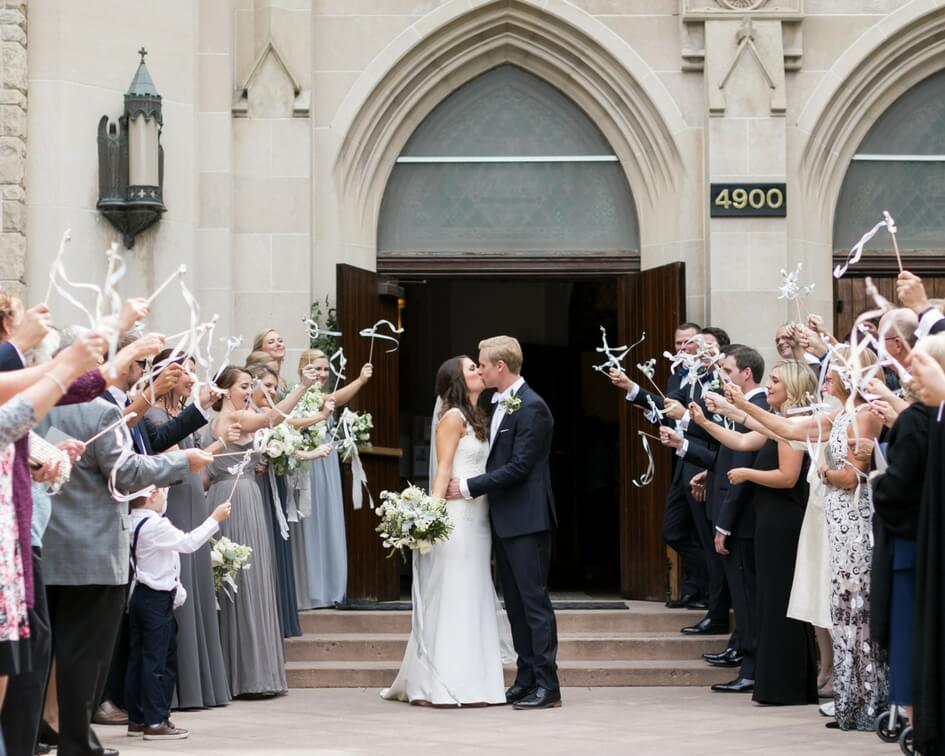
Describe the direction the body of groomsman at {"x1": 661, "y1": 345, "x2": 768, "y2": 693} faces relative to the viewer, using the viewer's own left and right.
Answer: facing to the left of the viewer

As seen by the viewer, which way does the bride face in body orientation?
to the viewer's right

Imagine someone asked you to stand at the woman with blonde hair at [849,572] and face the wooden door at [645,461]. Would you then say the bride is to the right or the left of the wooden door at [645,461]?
left

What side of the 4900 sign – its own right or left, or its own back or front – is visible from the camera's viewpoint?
front

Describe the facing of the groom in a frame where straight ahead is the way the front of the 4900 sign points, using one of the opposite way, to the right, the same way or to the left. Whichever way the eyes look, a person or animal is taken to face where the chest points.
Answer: to the right

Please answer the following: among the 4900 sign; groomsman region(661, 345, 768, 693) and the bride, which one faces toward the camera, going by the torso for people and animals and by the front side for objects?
the 4900 sign

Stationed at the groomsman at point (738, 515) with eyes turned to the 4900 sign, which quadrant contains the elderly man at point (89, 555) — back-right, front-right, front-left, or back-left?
back-left

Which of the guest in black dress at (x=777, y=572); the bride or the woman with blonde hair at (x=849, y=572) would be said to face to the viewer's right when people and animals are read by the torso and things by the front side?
the bride

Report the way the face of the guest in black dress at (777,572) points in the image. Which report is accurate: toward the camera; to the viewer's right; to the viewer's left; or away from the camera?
to the viewer's left

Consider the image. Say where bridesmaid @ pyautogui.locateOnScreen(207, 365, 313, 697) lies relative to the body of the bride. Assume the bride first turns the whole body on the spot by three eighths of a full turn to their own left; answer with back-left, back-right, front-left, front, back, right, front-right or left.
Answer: front-left

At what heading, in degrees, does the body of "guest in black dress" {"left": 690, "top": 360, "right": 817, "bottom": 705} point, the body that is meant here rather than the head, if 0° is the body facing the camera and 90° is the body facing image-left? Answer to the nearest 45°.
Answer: approximately 90°

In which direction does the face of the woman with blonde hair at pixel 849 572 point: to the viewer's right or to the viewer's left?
to the viewer's left

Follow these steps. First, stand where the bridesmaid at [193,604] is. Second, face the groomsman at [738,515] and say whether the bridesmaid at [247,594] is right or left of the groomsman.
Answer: left

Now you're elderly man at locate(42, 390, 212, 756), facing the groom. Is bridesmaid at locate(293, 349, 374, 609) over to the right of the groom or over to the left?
left

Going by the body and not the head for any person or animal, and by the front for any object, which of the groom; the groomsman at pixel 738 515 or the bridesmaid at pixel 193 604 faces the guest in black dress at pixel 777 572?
the bridesmaid

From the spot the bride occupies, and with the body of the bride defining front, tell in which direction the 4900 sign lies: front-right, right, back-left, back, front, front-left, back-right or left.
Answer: front-left

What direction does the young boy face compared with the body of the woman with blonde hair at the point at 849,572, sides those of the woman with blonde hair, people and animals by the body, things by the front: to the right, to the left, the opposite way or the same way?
the opposite way

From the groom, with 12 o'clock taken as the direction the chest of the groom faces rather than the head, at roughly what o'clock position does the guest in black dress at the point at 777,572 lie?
The guest in black dress is roughly at 6 o'clock from the groom.

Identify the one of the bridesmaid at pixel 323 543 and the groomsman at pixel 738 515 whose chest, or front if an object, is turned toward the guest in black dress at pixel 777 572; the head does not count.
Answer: the bridesmaid
